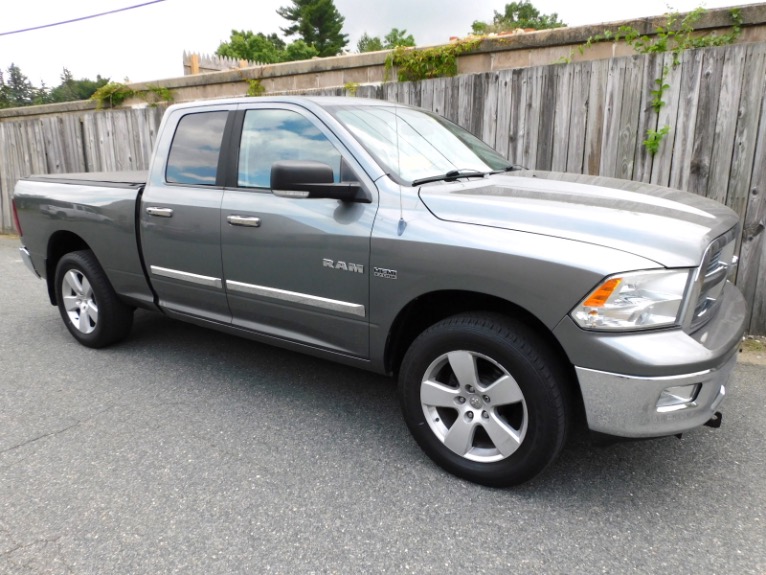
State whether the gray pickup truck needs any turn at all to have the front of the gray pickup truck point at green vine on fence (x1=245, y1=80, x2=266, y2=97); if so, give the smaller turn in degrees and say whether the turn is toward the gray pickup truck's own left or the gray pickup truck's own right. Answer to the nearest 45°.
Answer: approximately 135° to the gray pickup truck's own left

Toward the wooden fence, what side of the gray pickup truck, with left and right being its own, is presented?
left

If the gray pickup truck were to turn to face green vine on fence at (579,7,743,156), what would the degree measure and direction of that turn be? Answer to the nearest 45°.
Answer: approximately 90° to its left

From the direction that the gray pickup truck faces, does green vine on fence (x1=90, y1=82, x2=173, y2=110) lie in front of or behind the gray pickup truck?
behind

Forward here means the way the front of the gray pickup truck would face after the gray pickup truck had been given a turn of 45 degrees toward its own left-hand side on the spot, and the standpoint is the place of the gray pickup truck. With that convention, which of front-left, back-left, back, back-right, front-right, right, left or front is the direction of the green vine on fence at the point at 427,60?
left

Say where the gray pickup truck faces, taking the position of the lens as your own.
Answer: facing the viewer and to the right of the viewer
